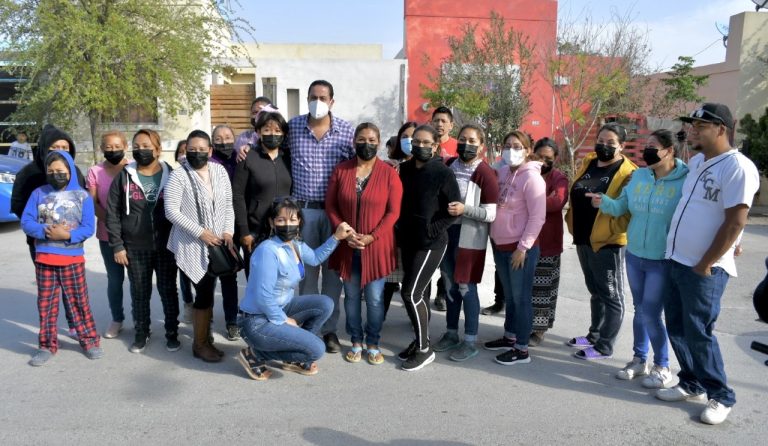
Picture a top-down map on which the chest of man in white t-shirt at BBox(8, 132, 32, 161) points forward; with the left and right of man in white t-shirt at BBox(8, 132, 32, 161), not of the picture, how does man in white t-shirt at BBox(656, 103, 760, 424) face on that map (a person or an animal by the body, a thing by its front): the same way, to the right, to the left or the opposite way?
to the right

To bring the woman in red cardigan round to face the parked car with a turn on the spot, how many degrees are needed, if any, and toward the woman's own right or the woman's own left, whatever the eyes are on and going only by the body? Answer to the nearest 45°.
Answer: approximately 135° to the woman's own right

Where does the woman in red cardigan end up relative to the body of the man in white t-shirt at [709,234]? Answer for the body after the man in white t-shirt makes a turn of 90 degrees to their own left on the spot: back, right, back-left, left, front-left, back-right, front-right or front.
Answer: back-right

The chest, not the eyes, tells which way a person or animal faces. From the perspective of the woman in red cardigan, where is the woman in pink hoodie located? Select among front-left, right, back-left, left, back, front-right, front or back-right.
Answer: left

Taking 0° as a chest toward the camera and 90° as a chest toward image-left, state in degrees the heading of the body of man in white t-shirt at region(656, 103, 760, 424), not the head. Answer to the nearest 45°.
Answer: approximately 45°
